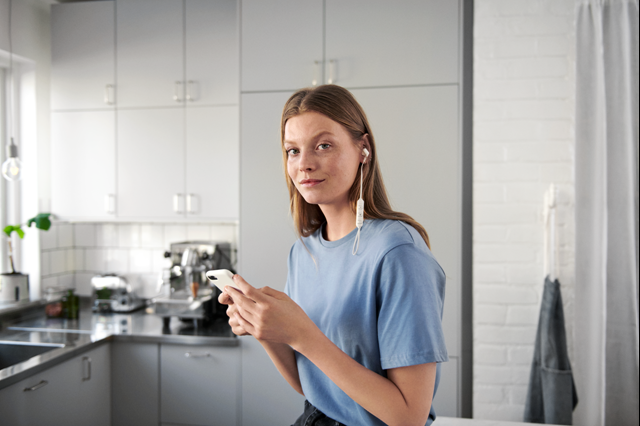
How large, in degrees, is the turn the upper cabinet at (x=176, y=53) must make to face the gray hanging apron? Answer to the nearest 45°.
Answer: approximately 45° to its left

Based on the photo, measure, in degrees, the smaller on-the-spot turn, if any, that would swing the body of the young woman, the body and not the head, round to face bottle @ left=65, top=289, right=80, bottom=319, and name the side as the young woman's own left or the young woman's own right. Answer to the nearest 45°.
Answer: approximately 90° to the young woman's own right

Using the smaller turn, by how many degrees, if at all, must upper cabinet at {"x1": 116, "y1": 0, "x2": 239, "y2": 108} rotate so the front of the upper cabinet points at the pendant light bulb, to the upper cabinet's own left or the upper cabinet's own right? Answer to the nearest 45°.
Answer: approximately 45° to the upper cabinet's own right

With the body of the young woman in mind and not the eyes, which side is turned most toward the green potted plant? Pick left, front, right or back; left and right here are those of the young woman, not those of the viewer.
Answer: right

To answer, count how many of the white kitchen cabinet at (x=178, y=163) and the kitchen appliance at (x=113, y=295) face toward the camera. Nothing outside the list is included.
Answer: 2

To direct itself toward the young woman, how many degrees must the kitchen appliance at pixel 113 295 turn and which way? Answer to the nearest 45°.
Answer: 0° — it already faces them

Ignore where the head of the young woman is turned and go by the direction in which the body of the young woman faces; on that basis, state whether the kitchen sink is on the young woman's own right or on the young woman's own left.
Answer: on the young woman's own right
